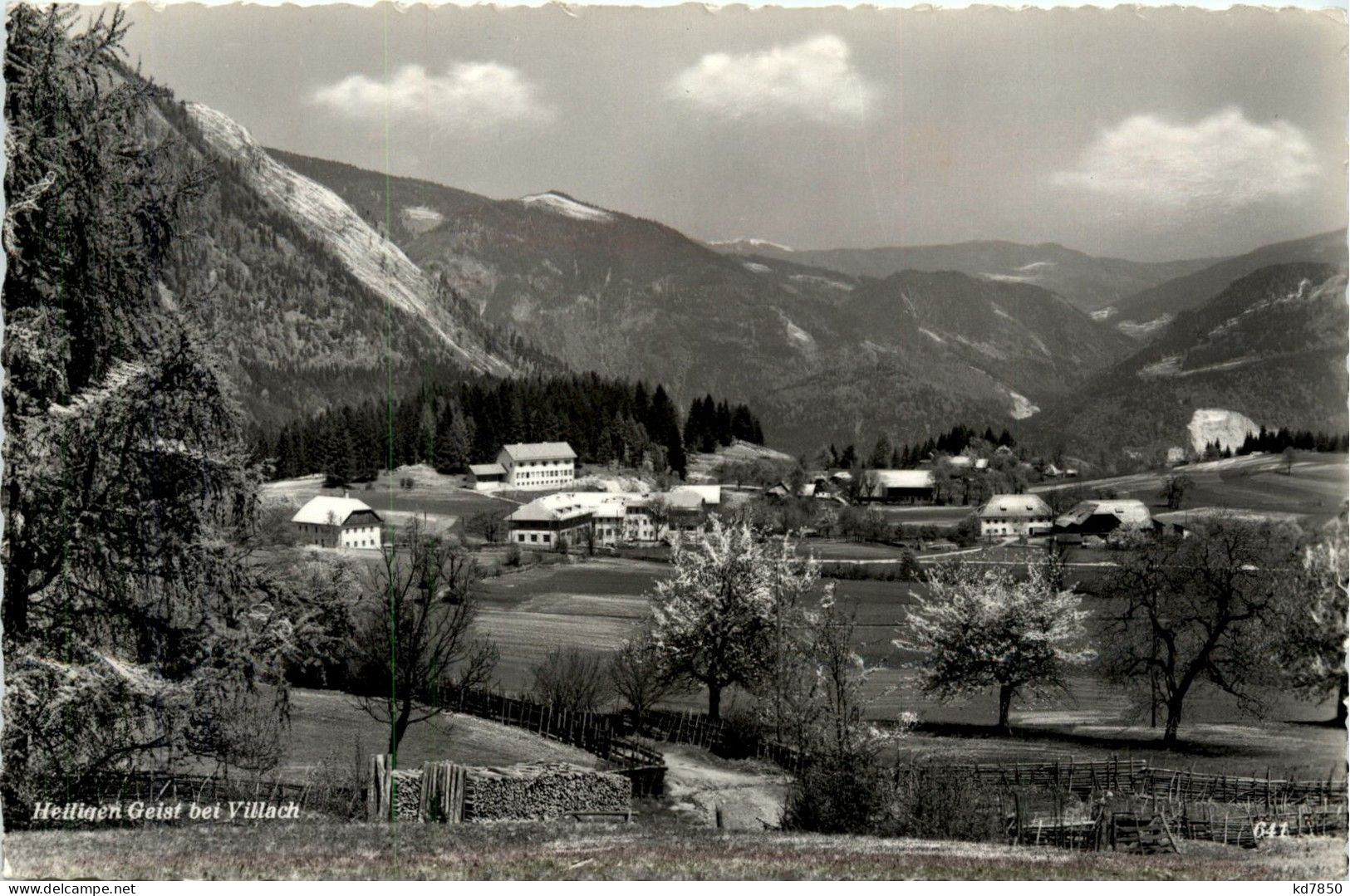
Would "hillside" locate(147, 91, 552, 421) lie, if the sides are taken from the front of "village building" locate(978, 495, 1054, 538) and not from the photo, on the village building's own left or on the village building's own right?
on the village building's own right

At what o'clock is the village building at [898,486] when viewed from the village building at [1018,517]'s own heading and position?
the village building at [898,486] is roughly at 5 o'clock from the village building at [1018,517].

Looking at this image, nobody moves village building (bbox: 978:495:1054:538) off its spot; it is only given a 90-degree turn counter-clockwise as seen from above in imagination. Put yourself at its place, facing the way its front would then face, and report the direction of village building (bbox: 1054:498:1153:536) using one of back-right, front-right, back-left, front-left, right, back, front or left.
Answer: front

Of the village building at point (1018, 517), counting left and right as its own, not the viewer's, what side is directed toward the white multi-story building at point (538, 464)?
right

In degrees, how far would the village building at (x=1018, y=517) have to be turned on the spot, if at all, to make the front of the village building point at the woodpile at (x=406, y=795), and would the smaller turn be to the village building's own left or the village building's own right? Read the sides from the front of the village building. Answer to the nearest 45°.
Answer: approximately 45° to the village building's own right

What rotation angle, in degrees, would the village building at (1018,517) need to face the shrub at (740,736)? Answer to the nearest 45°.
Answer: approximately 45° to its right

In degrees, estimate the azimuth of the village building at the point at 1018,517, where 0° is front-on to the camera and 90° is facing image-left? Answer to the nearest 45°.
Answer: approximately 0°
